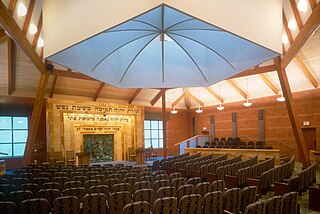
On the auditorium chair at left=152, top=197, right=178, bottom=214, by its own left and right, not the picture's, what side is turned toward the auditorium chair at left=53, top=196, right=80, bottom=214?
left

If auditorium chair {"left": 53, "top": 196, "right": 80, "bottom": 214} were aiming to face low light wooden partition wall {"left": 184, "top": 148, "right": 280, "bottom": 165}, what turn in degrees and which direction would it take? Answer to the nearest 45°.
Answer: approximately 45° to its right

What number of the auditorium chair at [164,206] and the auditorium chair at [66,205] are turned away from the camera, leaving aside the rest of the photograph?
2

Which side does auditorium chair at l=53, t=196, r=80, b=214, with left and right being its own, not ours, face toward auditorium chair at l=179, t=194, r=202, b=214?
right

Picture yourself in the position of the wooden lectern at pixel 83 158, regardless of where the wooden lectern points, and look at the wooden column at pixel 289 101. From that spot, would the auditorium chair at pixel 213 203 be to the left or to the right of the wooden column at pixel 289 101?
right

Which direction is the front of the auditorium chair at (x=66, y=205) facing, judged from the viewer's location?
facing away from the viewer

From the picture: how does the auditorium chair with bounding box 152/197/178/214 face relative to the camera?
away from the camera

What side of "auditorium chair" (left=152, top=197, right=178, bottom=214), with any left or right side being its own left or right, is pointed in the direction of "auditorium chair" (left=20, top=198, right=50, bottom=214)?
left

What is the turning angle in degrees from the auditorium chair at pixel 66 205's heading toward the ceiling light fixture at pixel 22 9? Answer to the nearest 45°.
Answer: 0° — it already faces it
